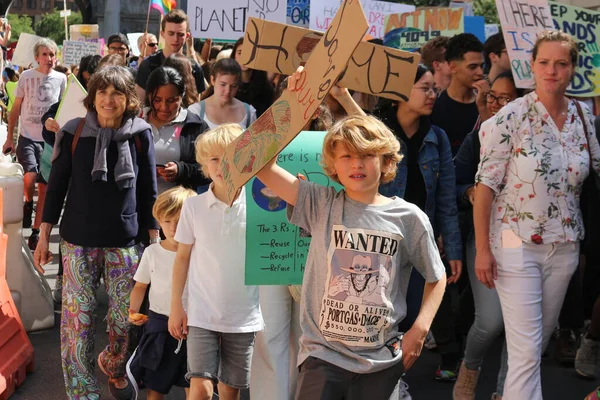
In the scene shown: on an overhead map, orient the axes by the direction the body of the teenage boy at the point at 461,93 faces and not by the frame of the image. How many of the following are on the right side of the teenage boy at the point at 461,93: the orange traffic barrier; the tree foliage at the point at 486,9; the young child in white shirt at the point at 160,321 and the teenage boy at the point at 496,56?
2

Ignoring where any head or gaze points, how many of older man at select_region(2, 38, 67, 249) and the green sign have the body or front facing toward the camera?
2

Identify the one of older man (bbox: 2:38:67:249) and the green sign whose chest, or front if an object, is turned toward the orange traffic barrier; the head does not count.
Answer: the older man

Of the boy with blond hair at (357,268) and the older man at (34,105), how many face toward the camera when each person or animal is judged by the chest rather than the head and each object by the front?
2

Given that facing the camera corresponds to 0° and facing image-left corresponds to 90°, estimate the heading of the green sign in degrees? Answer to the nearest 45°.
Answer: approximately 0°

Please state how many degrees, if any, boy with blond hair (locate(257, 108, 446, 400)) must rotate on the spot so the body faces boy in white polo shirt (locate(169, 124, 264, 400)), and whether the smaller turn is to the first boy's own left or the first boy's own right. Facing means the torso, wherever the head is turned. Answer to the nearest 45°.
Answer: approximately 135° to the first boy's own right

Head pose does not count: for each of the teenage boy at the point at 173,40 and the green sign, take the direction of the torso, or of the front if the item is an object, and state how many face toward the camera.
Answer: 2
